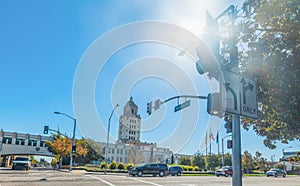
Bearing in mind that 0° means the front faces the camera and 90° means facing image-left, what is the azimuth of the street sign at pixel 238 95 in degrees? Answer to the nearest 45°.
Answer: approximately 315°

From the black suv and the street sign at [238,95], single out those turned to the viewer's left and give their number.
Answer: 1

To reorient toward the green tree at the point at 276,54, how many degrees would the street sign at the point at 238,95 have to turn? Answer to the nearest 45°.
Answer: approximately 135° to its left

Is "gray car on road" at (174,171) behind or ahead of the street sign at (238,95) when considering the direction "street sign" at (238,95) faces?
behind

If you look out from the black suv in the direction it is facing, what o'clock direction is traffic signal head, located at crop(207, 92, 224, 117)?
The traffic signal head is roughly at 9 o'clock from the black suv.

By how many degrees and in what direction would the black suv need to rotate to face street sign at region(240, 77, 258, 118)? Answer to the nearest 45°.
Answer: approximately 90° to its left

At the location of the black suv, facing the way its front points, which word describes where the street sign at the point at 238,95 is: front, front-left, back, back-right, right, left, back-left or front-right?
left

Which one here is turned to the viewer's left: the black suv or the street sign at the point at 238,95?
the black suv
